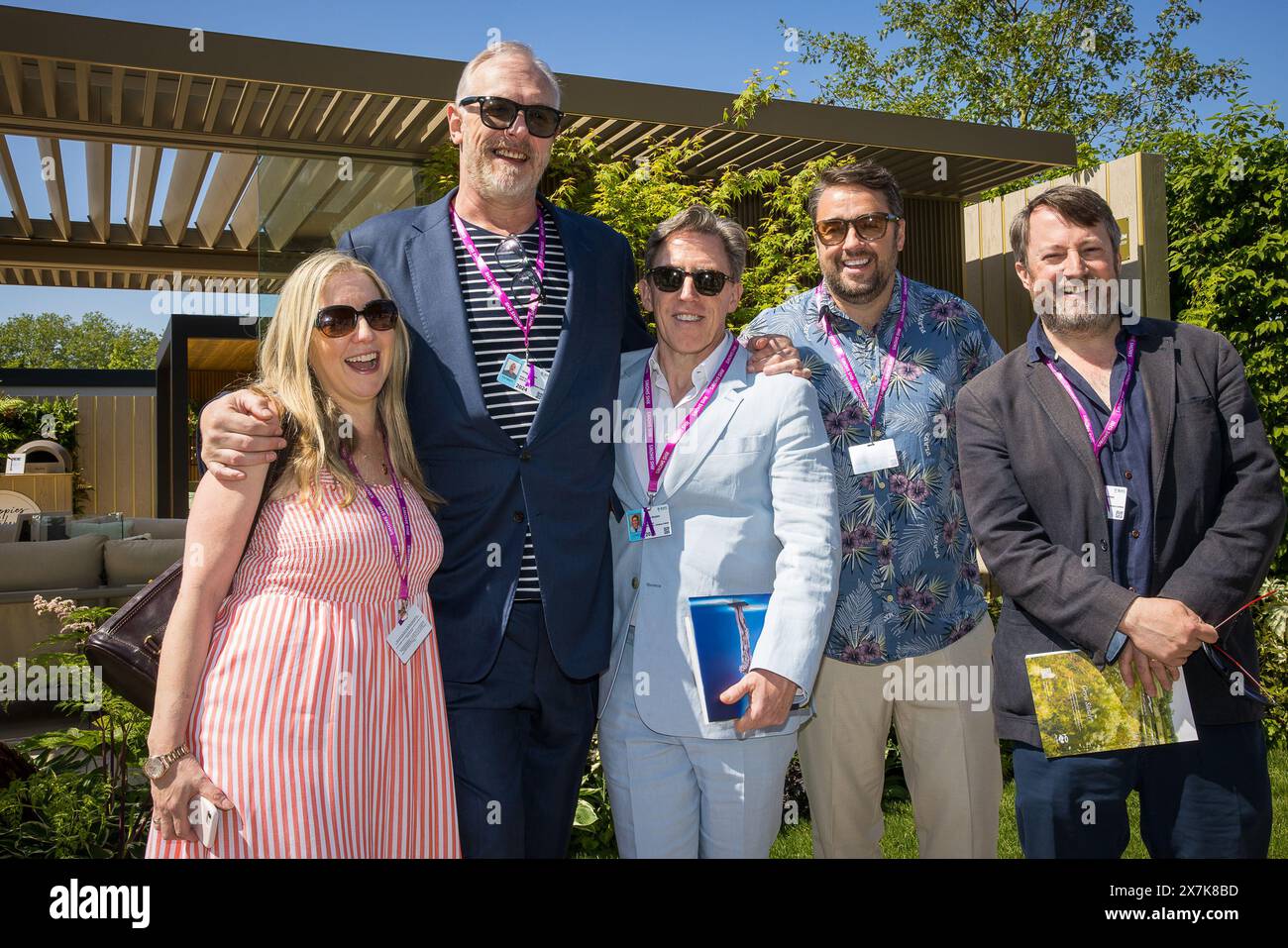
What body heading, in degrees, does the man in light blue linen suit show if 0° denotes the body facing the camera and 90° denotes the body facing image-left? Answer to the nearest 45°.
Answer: approximately 45°

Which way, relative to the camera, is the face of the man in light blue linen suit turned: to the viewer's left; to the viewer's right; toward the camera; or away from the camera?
toward the camera

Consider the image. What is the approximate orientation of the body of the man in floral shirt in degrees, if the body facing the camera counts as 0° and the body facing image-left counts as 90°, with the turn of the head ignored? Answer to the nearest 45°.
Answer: approximately 0°

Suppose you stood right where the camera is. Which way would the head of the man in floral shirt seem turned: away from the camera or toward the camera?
toward the camera

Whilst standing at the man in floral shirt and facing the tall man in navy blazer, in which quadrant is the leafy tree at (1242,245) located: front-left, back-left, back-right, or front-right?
back-right

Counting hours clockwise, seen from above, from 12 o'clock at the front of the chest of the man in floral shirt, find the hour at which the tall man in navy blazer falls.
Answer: The tall man in navy blazer is roughly at 2 o'clock from the man in floral shirt.

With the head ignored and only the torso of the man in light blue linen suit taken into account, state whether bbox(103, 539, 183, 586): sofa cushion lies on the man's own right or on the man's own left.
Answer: on the man's own right

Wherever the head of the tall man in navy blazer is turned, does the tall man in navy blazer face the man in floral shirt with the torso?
no

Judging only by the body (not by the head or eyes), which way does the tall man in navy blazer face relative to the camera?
toward the camera

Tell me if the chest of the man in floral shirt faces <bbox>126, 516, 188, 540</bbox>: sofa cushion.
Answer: no

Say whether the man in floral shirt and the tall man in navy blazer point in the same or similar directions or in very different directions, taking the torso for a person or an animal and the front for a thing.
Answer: same or similar directions

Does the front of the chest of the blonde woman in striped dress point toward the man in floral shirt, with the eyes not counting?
no

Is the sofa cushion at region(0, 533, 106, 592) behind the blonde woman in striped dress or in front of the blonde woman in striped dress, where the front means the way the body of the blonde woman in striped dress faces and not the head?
behind

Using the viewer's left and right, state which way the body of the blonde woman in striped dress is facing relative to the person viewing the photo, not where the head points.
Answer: facing the viewer and to the right of the viewer

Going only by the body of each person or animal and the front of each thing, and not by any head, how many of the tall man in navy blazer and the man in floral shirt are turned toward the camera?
2

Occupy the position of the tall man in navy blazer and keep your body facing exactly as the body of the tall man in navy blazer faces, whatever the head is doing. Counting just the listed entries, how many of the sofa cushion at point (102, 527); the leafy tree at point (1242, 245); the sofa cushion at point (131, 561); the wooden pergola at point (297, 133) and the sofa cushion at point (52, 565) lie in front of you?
0

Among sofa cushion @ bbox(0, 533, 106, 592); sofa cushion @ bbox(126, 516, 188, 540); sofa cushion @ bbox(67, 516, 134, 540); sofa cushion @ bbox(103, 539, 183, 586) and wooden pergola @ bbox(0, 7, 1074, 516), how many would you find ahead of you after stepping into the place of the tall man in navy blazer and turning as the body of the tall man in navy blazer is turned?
0
